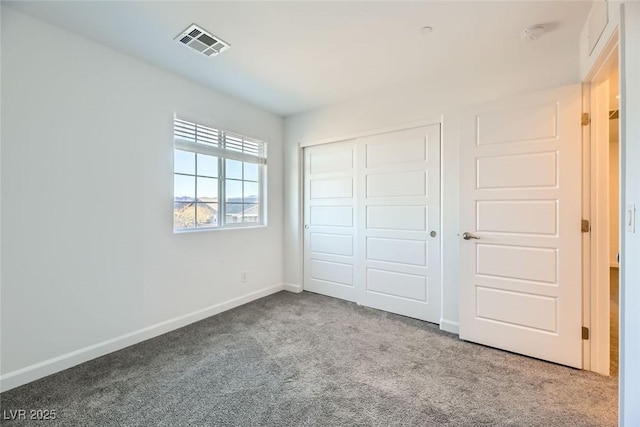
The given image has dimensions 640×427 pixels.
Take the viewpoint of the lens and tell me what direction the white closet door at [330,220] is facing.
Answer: facing the viewer and to the left of the viewer

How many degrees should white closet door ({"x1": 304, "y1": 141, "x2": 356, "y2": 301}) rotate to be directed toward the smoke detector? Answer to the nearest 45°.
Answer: approximately 90° to its left

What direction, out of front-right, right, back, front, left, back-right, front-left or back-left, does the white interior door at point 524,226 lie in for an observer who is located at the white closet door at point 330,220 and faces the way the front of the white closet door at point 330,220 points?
left

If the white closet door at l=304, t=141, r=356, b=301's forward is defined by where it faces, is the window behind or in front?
in front

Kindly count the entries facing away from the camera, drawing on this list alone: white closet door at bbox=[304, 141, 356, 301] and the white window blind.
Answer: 0

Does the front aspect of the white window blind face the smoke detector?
yes

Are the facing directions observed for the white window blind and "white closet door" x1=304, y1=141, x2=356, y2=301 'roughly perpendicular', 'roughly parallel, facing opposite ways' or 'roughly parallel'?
roughly perpendicular

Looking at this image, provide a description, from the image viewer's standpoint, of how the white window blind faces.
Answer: facing the viewer and to the right of the viewer

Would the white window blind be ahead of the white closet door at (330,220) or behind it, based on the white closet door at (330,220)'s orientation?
ahead

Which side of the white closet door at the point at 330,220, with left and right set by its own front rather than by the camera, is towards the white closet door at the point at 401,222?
left
